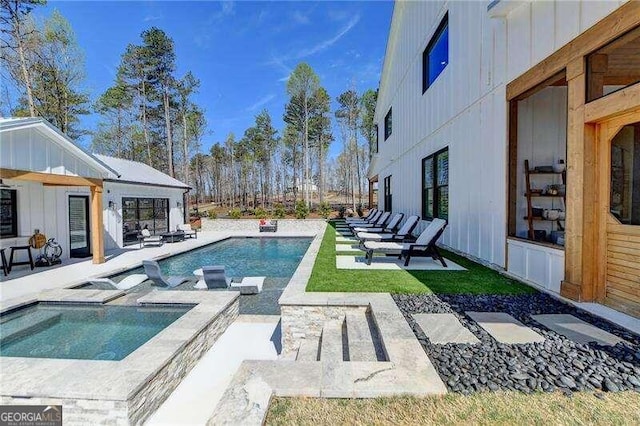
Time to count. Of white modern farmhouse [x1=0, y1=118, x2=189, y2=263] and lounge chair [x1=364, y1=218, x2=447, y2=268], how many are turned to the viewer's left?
1

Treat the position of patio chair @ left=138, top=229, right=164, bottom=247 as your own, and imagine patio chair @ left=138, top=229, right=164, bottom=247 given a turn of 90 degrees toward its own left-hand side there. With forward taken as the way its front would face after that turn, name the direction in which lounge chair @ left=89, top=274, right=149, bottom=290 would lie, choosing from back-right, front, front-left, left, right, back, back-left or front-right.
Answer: back

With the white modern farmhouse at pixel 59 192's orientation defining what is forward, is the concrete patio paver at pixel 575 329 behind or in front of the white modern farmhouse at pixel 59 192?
in front

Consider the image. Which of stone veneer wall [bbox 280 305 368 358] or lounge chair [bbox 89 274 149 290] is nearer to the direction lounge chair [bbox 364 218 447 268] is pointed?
the lounge chair

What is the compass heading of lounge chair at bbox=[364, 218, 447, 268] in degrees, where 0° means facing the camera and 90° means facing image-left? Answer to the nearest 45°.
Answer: approximately 90°

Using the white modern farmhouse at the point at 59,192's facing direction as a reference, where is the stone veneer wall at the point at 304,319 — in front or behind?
in front

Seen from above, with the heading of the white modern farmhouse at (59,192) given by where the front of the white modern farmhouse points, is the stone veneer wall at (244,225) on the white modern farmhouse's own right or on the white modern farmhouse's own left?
on the white modern farmhouse's own left

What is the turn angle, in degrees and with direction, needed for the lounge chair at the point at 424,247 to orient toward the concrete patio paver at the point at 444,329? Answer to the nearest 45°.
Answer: approximately 90° to its left

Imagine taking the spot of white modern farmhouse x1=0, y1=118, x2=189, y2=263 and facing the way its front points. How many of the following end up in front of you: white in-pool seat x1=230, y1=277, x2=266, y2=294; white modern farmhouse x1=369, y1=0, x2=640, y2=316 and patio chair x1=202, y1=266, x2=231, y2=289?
3

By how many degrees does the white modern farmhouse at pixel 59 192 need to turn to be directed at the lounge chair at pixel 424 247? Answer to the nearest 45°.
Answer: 0° — it already faces it

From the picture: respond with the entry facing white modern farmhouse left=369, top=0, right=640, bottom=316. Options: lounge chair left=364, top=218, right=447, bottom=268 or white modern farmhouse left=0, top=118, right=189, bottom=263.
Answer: white modern farmhouse left=0, top=118, right=189, bottom=263

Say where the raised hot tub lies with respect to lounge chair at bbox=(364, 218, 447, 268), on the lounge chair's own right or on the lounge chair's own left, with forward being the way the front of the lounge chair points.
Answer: on the lounge chair's own left
